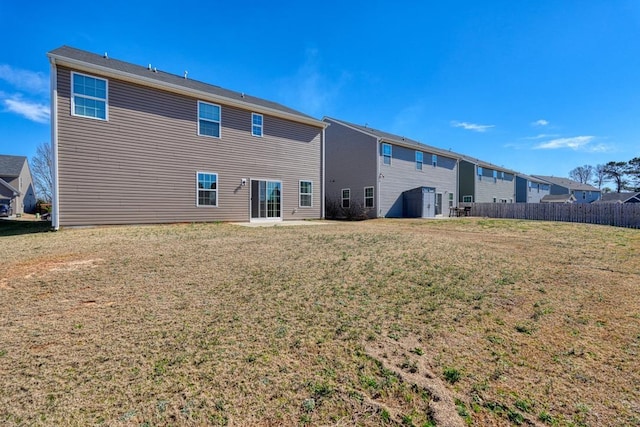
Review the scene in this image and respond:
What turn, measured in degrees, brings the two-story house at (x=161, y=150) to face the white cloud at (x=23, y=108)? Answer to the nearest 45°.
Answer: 0° — it already faces it

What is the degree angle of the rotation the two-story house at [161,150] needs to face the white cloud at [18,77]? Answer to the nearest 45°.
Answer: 0° — it already faces it

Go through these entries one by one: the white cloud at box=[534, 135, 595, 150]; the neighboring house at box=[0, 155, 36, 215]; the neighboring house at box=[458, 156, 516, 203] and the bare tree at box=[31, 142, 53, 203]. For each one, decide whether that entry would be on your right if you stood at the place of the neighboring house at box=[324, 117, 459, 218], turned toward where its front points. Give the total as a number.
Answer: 2

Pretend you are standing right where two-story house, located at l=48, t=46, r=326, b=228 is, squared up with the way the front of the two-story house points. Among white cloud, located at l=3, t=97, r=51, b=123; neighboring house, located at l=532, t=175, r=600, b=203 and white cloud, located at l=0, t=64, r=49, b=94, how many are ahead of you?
2

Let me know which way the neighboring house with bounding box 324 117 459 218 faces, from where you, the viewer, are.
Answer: facing away from the viewer and to the left of the viewer

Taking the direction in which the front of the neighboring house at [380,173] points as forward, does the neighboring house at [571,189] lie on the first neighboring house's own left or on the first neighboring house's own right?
on the first neighboring house's own right

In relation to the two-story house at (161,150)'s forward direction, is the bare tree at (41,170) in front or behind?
in front

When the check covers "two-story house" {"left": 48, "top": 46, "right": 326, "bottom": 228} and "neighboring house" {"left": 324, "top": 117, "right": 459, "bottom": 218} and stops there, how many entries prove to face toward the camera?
0

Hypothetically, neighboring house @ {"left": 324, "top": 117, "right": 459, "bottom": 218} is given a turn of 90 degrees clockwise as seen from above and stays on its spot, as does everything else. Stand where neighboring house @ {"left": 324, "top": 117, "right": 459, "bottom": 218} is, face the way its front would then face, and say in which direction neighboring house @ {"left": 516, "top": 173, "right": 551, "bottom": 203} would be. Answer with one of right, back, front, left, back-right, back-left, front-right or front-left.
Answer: front

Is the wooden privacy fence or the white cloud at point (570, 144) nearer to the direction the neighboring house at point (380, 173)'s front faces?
the white cloud

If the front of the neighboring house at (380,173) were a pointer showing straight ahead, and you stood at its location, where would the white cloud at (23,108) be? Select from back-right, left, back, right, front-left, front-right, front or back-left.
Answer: front-left

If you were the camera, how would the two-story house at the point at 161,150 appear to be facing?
facing away from the viewer and to the left of the viewer
